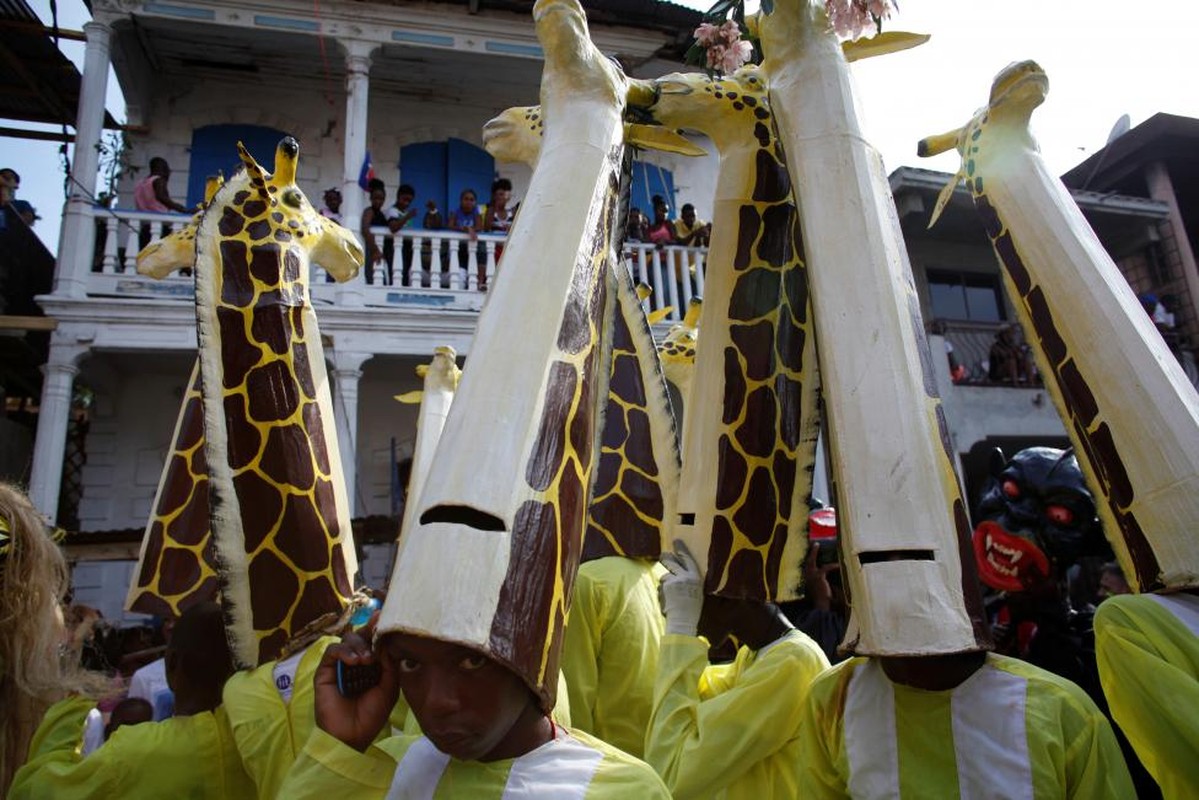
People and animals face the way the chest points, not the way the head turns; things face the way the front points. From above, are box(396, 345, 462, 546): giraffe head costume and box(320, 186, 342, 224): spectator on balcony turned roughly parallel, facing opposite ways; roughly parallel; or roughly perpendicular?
roughly parallel

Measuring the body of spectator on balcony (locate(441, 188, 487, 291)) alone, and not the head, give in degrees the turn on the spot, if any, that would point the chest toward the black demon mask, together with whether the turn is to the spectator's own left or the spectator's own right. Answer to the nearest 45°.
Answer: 0° — they already face it

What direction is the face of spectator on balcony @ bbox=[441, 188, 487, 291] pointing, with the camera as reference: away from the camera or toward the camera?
toward the camera

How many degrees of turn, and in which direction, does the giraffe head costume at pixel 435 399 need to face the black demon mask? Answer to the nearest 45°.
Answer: approximately 45° to its left

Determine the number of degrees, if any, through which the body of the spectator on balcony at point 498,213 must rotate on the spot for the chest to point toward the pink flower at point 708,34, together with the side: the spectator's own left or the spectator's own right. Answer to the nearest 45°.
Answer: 0° — they already face it

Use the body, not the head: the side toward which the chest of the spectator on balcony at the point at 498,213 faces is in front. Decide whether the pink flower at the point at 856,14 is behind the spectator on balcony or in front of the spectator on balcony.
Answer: in front

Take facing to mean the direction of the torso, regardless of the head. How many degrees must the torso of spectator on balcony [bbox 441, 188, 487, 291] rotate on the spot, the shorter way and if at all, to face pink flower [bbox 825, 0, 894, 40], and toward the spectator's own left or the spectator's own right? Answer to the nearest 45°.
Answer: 0° — they already face it

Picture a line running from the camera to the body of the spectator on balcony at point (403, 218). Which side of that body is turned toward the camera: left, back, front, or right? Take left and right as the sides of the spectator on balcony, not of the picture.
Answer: front

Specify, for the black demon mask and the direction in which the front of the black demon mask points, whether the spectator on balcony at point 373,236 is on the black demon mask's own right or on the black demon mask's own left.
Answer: on the black demon mask's own right

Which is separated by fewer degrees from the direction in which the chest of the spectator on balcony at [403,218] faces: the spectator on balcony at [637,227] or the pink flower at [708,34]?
the pink flower

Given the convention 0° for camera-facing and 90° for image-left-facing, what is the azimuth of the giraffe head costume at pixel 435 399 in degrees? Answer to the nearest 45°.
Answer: approximately 0°

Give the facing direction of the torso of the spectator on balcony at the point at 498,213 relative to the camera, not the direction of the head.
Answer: toward the camera

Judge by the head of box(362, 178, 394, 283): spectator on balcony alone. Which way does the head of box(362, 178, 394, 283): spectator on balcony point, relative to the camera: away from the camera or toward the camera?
toward the camera

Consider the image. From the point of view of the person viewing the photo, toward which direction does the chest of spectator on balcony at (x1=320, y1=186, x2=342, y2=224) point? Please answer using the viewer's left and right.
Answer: facing the viewer

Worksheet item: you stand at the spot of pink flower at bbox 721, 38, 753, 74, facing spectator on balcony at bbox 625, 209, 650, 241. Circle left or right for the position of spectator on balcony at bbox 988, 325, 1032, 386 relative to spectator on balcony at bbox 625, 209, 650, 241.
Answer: right
